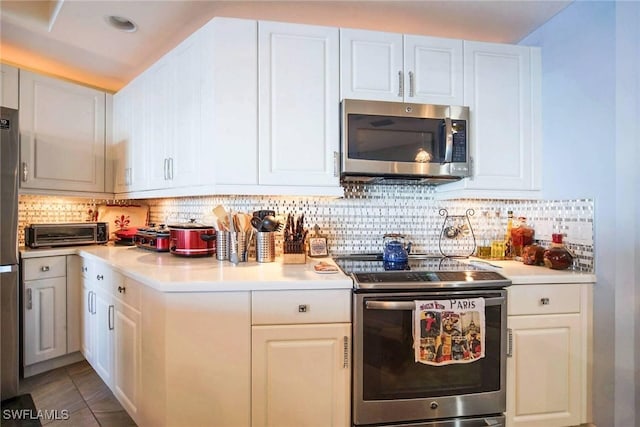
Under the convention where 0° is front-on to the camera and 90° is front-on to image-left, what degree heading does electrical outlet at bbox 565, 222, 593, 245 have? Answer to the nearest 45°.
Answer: approximately 0°

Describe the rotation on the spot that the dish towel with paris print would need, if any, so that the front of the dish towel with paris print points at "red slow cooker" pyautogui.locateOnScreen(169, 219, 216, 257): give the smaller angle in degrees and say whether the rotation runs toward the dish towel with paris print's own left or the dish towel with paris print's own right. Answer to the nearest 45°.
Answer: approximately 90° to the dish towel with paris print's own right

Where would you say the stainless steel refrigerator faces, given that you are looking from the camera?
facing the viewer and to the right of the viewer

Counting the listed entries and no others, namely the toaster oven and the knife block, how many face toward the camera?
2

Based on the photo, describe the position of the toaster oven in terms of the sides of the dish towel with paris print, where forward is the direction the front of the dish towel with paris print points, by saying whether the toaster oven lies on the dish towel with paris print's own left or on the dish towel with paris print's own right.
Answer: on the dish towel with paris print's own right

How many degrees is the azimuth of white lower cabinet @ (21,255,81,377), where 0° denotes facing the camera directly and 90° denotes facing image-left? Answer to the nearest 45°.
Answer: approximately 315°

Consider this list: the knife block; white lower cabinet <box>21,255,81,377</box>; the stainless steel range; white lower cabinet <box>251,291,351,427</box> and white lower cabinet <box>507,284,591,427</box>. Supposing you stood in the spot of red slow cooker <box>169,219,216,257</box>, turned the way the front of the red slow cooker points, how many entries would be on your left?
4

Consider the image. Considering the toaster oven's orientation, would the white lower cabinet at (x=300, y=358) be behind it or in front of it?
in front
